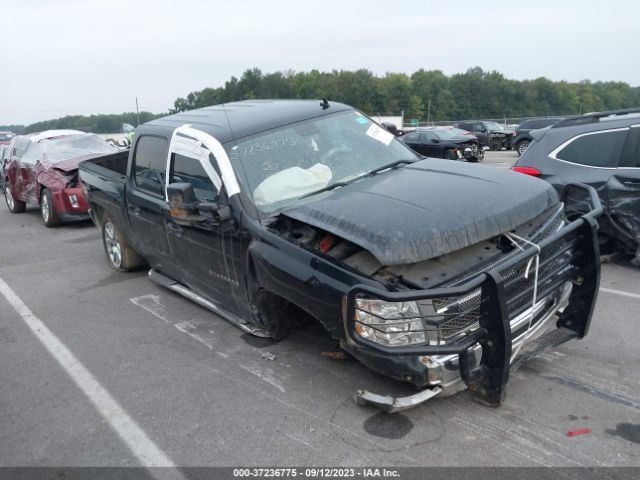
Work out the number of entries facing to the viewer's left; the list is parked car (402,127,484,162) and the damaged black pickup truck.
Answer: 0

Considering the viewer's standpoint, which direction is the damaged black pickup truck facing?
facing the viewer and to the right of the viewer

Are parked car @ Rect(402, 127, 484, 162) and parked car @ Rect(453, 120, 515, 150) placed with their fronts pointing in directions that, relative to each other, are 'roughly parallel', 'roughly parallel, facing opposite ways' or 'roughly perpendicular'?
roughly parallel

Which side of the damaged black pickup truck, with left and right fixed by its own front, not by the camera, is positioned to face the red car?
back

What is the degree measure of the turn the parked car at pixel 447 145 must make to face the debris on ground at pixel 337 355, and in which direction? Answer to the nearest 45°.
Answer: approximately 45° to its right

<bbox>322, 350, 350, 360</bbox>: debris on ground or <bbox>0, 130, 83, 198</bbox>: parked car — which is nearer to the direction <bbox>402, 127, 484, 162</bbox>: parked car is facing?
the debris on ground

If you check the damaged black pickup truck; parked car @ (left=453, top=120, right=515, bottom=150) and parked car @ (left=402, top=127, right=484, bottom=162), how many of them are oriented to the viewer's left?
0

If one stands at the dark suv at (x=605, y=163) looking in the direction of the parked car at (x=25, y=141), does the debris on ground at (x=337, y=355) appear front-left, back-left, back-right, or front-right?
front-left

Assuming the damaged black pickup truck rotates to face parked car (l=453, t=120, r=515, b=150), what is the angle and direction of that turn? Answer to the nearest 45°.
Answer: approximately 135° to its left

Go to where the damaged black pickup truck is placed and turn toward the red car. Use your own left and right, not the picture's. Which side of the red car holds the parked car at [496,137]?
right

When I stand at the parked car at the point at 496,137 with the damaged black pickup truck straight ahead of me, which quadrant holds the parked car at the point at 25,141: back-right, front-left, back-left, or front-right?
front-right

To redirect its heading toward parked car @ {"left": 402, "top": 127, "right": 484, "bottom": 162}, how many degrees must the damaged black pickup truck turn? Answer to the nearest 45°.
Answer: approximately 135° to its left

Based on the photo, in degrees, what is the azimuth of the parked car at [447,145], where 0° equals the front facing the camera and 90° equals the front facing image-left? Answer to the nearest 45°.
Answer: approximately 315°

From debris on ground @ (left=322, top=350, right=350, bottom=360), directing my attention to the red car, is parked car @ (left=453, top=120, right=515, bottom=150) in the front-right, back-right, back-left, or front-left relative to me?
front-right

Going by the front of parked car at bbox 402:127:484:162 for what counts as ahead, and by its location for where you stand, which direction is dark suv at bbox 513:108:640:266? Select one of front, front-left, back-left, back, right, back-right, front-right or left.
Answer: front-right
